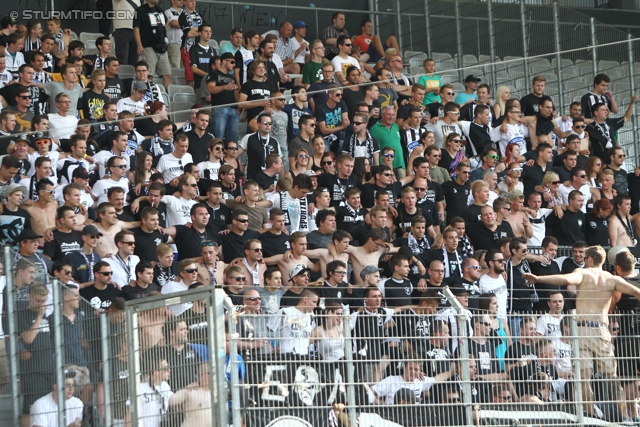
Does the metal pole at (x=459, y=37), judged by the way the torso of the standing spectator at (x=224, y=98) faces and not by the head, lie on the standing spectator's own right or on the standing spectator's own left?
on the standing spectator's own left

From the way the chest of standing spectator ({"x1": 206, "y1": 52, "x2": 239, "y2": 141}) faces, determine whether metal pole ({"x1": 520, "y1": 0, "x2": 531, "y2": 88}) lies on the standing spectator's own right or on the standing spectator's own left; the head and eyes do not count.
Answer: on the standing spectator's own left

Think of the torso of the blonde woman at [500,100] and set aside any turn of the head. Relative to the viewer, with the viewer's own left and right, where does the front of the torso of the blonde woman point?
facing the viewer and to the right of the viewer

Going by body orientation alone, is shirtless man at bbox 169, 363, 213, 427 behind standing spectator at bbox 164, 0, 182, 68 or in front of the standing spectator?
in front

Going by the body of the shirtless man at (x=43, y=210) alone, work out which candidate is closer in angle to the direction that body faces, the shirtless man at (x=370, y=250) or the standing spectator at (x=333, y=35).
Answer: the shirtless man

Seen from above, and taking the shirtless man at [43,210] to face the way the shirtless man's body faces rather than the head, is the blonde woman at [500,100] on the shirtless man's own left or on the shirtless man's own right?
on the shirtless man's own left

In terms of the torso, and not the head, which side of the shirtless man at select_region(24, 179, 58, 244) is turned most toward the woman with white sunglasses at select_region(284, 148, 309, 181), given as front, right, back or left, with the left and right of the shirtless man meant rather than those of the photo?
left

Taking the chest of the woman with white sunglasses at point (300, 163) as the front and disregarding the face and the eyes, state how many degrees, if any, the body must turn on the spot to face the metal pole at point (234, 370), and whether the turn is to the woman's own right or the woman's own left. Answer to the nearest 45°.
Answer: approximately 45° to the woman's own right

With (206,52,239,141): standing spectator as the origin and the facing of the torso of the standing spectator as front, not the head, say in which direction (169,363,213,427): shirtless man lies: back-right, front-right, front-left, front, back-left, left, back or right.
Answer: front-right

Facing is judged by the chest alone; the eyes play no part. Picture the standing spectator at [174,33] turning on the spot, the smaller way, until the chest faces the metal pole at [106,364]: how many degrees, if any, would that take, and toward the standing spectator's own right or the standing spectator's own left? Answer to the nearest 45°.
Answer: approximately 45° to the standing spectator's own right

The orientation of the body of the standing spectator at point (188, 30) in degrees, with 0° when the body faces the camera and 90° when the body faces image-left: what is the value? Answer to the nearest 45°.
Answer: approximately 315°

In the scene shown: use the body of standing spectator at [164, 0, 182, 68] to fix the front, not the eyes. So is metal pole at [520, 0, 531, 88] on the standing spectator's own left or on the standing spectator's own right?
on the standing spectator's own left

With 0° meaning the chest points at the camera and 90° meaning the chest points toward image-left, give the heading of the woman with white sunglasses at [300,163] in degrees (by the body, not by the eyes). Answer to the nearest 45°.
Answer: approximately 315°
